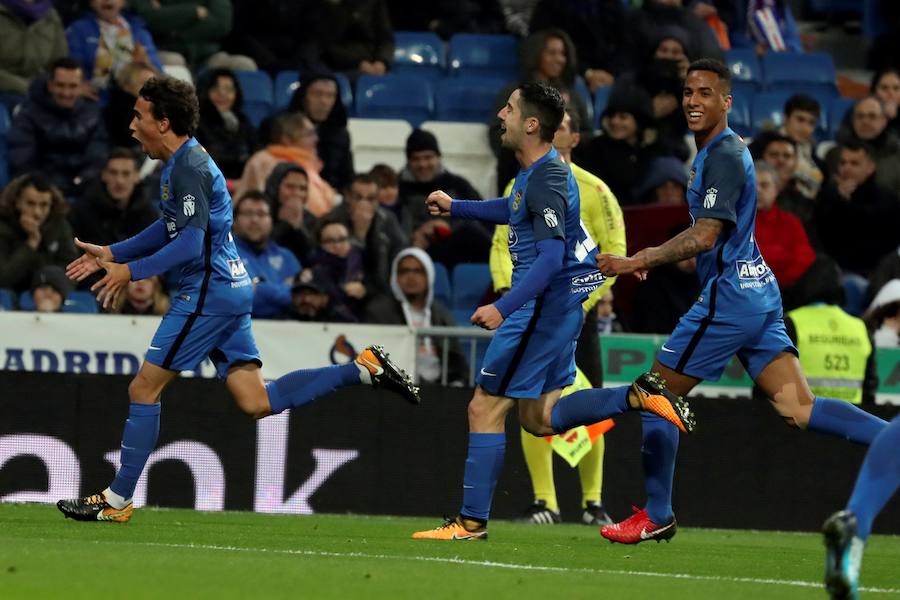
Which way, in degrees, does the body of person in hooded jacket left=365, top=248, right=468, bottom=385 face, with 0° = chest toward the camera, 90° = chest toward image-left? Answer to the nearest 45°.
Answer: approximately 0°

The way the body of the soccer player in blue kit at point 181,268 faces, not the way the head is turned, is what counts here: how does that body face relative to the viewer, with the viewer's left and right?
facing to the left of the viewer

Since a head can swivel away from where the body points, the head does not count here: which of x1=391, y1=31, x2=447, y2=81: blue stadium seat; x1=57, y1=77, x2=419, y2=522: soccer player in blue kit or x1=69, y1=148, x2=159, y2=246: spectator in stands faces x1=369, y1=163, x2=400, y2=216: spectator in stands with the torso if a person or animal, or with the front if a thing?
the blue stadium seat

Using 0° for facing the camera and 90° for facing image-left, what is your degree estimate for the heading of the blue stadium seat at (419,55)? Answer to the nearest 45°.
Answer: approximately 0°

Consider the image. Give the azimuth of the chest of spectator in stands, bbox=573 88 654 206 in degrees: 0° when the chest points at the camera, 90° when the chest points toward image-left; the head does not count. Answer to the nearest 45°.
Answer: approximately 45°

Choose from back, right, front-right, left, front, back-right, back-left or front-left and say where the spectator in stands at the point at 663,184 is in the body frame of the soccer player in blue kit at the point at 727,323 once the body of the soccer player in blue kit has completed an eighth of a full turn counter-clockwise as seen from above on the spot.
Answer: back-right
